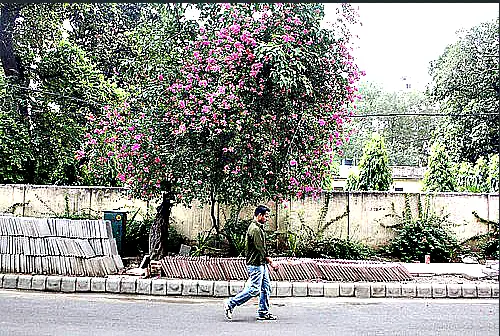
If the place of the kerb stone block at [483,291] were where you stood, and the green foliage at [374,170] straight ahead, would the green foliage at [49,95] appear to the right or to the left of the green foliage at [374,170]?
left

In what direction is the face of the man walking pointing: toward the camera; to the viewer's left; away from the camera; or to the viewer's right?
to the viewer's right

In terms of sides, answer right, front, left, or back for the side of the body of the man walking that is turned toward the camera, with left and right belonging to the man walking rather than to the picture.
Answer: right

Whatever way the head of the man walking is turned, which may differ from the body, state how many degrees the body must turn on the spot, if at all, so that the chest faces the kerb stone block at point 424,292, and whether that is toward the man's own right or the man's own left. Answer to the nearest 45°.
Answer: approximately 45° to the man's own left

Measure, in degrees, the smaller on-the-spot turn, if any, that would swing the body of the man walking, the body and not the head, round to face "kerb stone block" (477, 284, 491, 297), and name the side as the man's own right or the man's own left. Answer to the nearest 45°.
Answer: approximately 45° to the man's own left

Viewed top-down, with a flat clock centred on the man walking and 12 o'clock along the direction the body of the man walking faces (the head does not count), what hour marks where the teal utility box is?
The teal utility box is roughly at 8 o'clock from the man walking.

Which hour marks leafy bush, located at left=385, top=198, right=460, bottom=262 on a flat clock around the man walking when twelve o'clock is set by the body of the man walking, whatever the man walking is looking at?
The leafy bush is roughly at 10 o'clock from the man walking.

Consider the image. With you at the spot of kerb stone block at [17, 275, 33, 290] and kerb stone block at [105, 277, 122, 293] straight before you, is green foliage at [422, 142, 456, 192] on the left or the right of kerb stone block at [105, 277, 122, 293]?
left

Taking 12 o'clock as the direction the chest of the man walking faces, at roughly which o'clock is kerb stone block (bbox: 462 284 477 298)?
The kerb stone block is roughly at 11 o'clock from the man walking.

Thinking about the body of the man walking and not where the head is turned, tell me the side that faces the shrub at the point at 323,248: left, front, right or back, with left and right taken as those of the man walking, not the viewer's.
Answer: left
